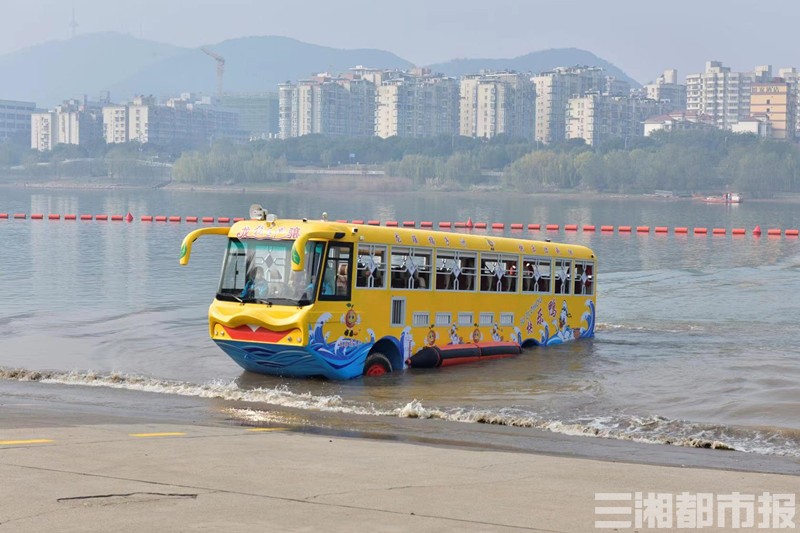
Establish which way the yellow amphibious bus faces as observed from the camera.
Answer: facing the viewer and to the left of the viewer
